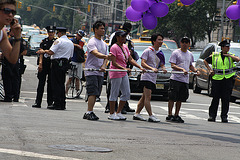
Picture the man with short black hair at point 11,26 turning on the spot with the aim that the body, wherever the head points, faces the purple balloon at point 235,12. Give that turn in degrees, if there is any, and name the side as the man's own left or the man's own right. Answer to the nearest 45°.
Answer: approximately 90° to the man's own left

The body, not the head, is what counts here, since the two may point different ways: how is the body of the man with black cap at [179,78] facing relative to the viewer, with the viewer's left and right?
facing the viewer and to the right of the viewer

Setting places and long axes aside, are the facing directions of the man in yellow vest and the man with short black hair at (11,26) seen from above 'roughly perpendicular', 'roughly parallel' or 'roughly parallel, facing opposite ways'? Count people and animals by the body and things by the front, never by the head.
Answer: roughly perpendicular

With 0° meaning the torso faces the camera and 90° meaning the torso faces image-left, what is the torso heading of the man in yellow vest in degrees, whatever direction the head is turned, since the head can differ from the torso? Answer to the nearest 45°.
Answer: approximately 0°

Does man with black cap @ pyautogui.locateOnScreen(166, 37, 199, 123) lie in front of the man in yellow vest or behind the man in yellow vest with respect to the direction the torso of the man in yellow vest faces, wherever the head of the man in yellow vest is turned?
in front

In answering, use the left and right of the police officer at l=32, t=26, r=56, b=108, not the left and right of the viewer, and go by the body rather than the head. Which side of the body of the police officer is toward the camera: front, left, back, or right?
front

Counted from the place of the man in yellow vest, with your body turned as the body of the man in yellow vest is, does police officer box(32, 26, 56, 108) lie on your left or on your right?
on your right

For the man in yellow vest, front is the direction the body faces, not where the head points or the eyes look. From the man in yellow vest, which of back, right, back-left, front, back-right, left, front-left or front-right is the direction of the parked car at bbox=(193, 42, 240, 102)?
back
